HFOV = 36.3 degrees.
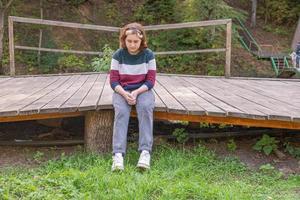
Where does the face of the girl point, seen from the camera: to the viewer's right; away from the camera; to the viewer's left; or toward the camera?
toward the camera

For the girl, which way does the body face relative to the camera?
toward the camera

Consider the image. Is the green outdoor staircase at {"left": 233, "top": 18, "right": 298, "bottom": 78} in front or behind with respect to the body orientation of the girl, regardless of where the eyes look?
behind
